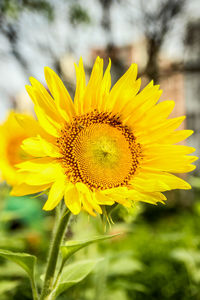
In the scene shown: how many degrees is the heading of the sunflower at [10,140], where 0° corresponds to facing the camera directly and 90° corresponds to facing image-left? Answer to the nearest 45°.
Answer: approximately 0°

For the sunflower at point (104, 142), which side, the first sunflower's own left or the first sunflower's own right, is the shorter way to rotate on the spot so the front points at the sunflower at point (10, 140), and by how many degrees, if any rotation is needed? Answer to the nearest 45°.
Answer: approximately 135° to the first sunflower's own right

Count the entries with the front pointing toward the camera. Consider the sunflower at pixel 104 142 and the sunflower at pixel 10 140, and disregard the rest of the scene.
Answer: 2

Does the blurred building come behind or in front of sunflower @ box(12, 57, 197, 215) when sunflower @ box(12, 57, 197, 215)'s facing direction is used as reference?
behind

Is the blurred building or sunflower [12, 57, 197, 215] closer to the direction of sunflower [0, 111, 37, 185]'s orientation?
the sunflower

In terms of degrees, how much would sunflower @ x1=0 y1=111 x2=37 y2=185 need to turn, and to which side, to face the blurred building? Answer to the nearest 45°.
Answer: approximately 135° to its left

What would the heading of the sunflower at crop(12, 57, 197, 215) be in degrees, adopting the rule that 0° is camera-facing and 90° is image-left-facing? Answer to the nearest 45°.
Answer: approximately 0°
